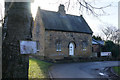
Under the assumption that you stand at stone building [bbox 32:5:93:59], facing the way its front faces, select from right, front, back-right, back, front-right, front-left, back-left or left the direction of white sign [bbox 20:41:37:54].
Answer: front-right

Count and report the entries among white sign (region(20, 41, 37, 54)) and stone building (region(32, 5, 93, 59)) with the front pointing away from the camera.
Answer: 0

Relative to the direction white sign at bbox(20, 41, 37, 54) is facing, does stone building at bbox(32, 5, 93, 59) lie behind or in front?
behind

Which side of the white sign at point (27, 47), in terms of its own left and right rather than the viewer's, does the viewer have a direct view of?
front

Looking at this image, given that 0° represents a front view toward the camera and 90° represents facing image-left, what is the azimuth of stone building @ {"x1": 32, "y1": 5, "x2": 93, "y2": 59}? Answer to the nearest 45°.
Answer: approximately 315°
